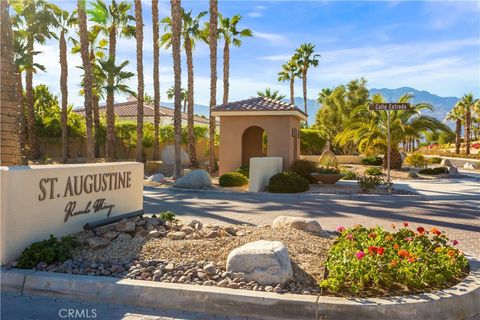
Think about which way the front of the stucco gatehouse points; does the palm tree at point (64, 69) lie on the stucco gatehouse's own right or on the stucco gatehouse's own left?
on the stucco gatehouse's own right

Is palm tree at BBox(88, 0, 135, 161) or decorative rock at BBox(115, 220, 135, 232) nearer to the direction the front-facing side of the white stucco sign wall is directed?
the decorative rock

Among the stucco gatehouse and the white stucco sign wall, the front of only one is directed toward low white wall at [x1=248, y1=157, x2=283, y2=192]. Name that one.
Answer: the stucco gatehouse

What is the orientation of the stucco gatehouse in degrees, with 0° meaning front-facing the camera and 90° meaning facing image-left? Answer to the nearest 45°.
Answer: approximately 0°

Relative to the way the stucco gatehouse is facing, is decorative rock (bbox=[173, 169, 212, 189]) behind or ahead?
ahead

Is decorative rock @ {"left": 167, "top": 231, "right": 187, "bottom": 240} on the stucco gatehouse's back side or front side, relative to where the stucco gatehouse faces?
on the front side

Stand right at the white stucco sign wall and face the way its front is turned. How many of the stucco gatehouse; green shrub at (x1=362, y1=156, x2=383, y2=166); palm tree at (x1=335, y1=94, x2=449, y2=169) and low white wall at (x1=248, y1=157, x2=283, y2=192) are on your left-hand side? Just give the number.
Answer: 4

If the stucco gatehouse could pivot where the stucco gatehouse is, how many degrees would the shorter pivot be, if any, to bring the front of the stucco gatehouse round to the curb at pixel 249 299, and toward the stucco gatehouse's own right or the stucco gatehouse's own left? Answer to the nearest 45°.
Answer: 0° — it already faces it

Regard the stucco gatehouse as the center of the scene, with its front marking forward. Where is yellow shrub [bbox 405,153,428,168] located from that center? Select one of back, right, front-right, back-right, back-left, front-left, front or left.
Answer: back-left

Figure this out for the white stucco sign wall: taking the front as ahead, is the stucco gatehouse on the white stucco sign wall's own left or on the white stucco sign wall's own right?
on the white stucco sign wall's own left

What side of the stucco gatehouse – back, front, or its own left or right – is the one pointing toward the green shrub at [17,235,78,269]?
front

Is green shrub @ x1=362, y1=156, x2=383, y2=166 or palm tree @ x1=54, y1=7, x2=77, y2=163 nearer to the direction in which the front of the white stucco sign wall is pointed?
the green shrub

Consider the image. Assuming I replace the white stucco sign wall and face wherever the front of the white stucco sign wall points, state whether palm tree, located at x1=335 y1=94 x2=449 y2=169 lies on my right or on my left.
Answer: on my left
